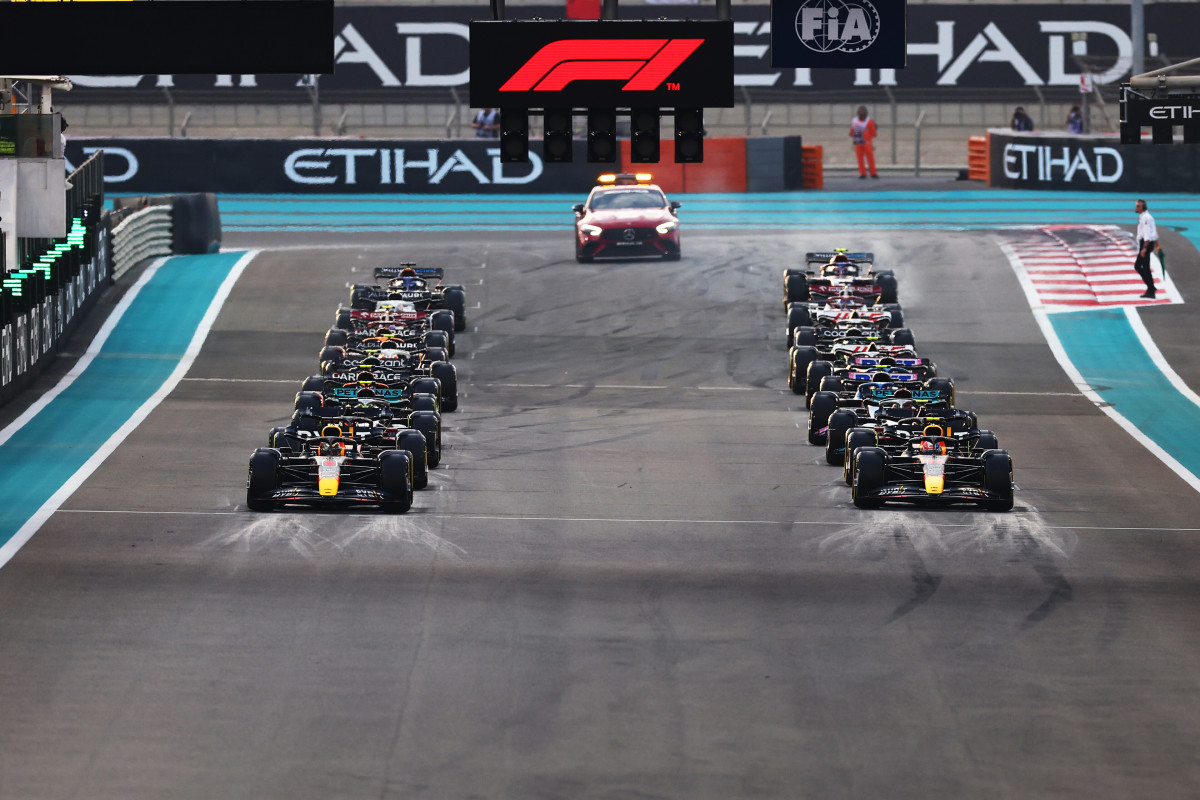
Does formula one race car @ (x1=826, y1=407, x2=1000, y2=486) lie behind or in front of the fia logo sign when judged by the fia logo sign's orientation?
in front

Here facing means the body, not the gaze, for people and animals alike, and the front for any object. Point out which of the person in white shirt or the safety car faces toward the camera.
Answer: the safety car

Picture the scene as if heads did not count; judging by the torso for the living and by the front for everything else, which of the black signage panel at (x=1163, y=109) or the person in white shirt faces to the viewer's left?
the person in white shirt

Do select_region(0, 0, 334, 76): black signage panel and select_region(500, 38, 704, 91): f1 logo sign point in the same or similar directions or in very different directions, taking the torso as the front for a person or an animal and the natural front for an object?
same or similar directions

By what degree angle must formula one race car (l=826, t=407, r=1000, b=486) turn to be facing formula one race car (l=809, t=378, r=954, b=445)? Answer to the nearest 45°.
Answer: approximately 180°

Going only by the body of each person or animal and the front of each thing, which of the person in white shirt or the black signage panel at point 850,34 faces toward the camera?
the black signage panel

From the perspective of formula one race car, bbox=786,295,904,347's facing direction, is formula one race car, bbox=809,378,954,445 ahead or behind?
ahead

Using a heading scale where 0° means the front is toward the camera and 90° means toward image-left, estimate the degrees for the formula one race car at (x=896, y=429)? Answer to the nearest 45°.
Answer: approximately 0°

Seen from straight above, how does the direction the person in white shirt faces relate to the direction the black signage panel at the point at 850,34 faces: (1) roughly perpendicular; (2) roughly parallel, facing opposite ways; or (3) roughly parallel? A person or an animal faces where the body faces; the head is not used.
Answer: roughly perpendicular

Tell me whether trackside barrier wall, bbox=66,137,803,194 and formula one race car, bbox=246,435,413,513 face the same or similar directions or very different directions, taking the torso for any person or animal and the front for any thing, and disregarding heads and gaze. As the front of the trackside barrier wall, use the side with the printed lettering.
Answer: same or similar directions

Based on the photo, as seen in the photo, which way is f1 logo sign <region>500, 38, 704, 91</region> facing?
toward the camera

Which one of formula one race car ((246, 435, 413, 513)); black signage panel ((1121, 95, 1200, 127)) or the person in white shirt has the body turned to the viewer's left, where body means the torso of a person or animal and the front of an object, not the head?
the person in white shirt

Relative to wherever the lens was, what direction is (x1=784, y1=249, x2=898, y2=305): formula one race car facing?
facing the viewer

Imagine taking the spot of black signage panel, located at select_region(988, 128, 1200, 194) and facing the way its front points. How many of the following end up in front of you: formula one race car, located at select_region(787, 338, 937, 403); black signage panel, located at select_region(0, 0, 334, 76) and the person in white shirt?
3

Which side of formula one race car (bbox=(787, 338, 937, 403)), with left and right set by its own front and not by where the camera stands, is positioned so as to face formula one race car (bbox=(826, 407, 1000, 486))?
front

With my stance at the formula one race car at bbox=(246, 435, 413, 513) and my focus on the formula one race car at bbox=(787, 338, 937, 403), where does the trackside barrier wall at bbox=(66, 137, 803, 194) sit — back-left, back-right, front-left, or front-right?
front-left
